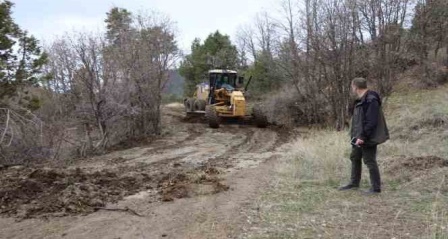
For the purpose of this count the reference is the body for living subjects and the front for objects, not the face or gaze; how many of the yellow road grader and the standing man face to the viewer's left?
1

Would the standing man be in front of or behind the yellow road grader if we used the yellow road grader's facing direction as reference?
in front

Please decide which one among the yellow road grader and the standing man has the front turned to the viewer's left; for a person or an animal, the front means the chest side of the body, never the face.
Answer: the standing man

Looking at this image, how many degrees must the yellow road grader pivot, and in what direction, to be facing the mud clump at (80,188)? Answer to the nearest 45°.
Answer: approximately 45° to its right

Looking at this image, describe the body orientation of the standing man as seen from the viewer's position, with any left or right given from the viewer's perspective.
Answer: facing to the left of the viewer

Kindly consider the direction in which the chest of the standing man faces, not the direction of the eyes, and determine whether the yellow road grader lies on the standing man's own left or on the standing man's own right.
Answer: on the standing man's own right
